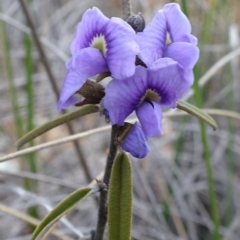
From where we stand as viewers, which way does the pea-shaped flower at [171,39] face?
facing the viewer and to the right of the viewer

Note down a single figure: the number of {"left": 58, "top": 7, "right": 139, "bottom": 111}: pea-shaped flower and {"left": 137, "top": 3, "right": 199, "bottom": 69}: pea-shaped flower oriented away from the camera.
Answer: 0

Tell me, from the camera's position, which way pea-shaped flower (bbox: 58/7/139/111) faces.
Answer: facing the viewer and to the left of the viewer
